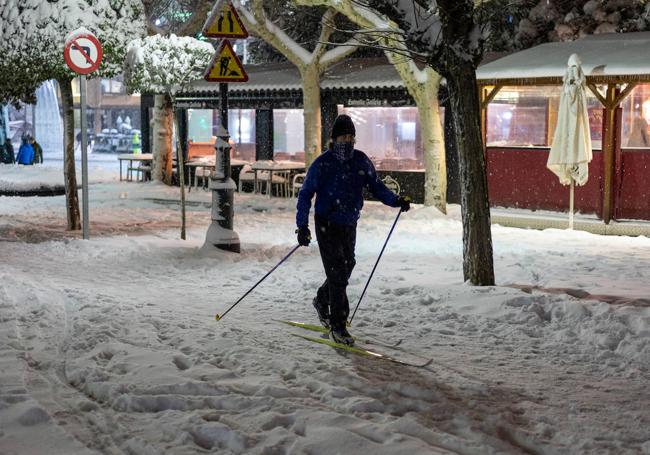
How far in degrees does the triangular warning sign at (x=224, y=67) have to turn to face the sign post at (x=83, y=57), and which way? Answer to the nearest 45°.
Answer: approximately 135° to its right

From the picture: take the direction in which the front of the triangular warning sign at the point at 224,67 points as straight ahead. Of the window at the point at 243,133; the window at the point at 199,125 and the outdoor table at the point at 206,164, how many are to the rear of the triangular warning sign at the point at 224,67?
3

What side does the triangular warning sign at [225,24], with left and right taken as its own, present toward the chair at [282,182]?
back

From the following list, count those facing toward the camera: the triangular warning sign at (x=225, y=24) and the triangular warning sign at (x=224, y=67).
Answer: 2

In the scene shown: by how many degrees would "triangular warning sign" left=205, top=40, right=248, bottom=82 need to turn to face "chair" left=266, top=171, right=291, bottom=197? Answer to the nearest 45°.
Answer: approximately 180°

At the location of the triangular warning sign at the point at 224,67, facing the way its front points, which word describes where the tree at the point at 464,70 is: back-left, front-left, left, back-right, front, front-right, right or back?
front-left

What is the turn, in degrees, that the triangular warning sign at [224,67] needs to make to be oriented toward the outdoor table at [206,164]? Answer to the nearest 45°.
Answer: approximately 180°

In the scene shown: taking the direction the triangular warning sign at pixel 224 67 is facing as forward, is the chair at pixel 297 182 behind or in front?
behind

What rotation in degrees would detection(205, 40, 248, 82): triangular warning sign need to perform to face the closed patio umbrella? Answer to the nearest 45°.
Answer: approximately 90° to its left

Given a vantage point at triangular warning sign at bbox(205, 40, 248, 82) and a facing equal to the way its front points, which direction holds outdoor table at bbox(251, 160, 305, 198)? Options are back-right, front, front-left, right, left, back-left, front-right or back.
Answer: back

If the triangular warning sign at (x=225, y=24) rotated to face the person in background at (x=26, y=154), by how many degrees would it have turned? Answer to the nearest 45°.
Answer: approximately 180°
